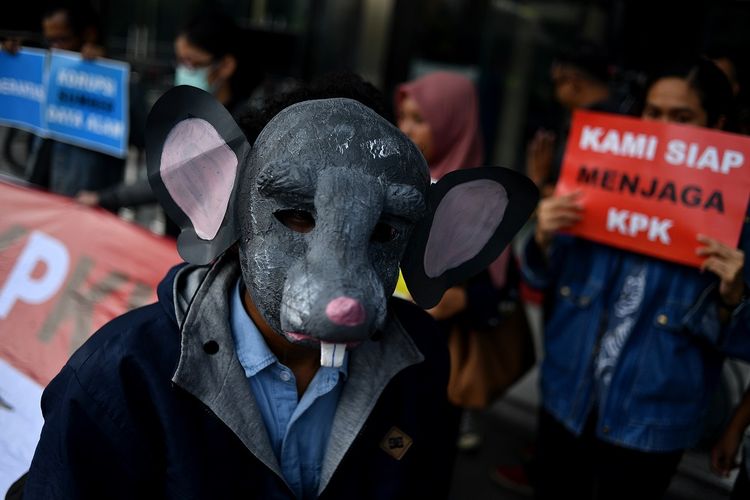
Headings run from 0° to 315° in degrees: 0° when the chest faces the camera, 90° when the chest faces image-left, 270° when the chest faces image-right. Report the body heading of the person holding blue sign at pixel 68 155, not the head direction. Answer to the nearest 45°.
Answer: approximately 45°

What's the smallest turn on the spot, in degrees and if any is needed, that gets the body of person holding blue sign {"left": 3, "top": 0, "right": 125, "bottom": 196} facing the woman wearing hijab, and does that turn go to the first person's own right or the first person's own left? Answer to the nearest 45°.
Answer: approximately 90° to the first person's own left

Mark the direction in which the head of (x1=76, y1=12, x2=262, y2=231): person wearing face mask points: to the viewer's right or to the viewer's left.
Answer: to the viewer's left

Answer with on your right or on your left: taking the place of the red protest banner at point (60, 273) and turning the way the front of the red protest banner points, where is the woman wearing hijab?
on your left

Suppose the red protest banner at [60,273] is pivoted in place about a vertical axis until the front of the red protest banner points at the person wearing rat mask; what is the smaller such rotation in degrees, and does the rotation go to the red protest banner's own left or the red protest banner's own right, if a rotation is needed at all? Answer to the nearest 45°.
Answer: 0° — it already faces them

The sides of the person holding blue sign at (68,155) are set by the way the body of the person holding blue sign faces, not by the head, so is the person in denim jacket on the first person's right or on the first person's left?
on the first person's left

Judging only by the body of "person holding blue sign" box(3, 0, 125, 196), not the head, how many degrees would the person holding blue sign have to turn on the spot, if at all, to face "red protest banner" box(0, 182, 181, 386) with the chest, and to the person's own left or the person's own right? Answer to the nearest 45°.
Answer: approximately 45° to the person's own left

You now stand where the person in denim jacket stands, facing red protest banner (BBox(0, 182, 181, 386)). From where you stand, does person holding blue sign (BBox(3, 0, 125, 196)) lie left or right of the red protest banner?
right

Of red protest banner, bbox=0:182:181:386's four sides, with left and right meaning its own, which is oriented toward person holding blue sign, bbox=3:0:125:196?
back
